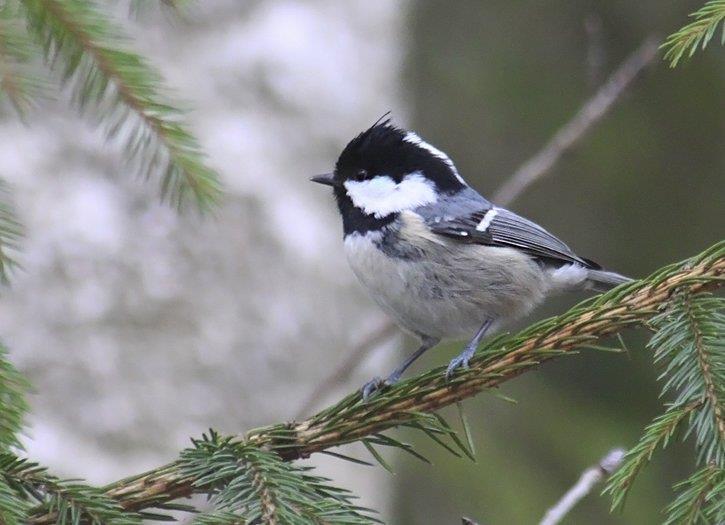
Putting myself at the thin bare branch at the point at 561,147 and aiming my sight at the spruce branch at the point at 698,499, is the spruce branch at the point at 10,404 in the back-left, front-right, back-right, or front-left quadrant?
front-right

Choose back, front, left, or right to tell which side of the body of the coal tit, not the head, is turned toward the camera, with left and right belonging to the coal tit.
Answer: left

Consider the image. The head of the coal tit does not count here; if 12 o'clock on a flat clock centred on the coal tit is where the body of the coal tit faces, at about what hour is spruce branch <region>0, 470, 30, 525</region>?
The spruce branch is roughly at 12 o'clock from the coal tit.

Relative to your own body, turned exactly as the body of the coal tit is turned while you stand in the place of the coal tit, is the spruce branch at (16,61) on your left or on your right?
on your left
